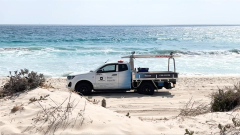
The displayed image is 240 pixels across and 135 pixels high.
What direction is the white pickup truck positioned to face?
to the viewer's left

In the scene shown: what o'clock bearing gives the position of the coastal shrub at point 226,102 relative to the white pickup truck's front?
The coastal shrub is roughly at 8 o'clock from the white pickup truck.
